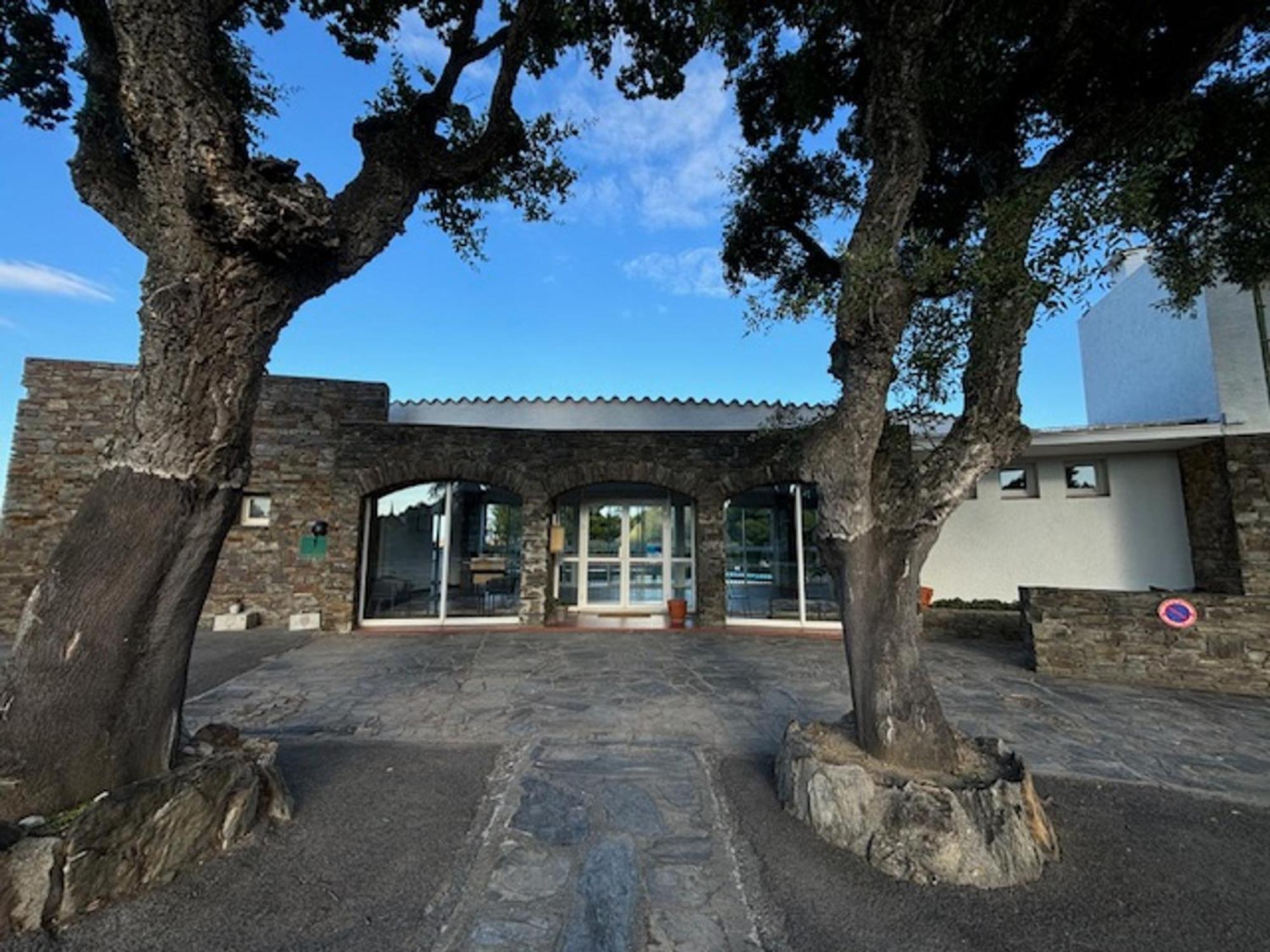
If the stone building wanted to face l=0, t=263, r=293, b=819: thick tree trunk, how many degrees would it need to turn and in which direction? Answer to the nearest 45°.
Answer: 0° — it already faces it

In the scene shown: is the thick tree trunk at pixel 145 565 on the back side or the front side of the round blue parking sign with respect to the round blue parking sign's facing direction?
on the front side

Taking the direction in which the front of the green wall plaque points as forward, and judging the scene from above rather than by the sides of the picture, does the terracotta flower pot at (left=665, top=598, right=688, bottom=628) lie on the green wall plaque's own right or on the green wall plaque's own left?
on the green wall plaque's own left

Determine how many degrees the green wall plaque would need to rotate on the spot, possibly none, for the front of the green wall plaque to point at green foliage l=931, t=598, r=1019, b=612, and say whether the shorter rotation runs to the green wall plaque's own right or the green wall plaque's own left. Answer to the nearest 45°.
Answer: approximately 45° to the green wall plaque's own left

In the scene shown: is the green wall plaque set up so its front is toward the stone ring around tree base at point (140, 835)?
yes

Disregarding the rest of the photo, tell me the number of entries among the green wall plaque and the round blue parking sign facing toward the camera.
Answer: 2

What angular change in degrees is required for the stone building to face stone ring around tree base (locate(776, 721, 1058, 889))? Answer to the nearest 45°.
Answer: approximately 45° to its left
